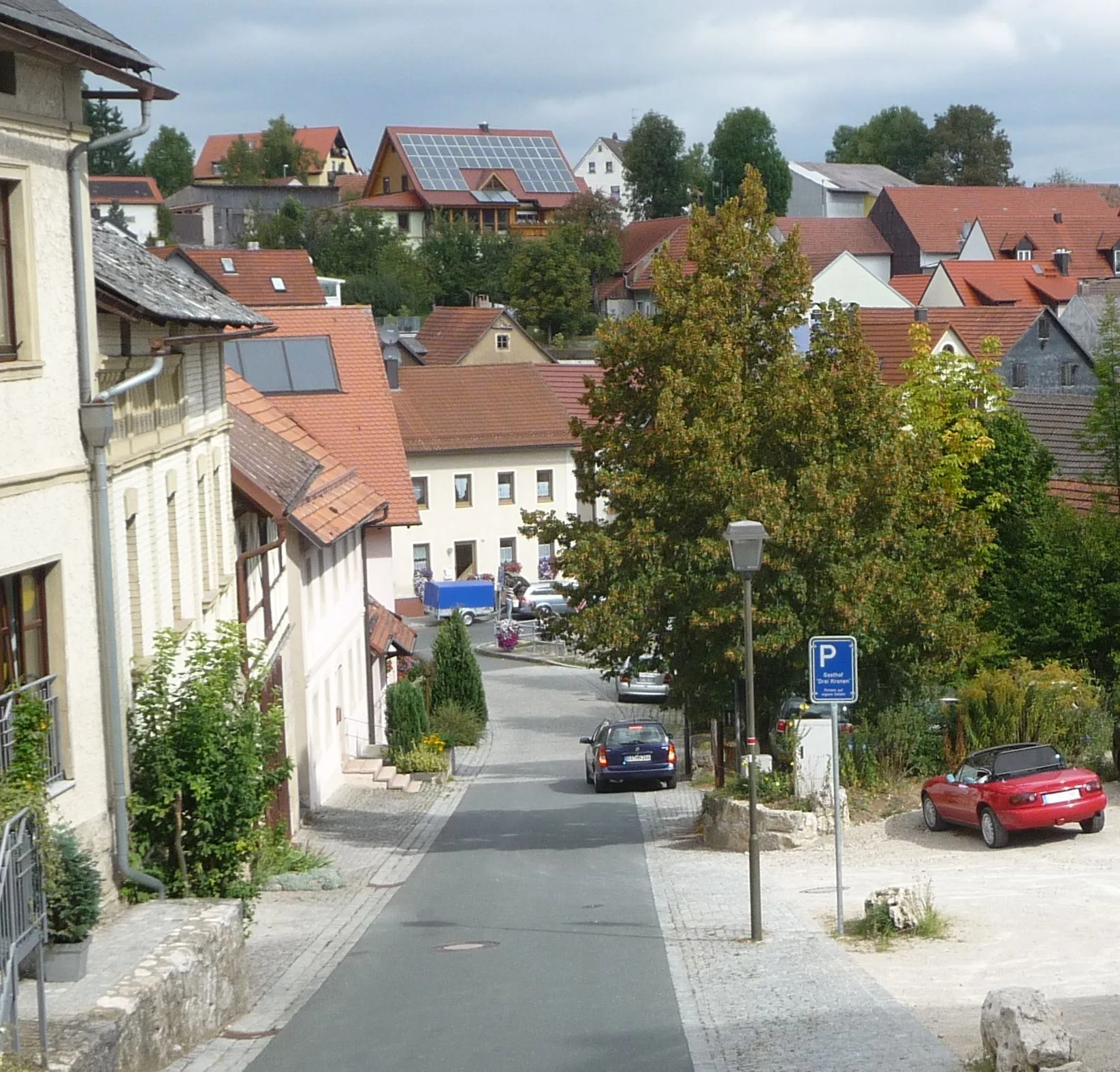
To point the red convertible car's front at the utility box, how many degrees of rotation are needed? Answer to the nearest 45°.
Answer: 0° — it already faces it

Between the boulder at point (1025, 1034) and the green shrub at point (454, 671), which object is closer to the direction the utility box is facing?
the boulder

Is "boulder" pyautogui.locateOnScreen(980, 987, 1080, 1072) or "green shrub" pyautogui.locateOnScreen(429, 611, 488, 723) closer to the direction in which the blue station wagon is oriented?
the green shrub

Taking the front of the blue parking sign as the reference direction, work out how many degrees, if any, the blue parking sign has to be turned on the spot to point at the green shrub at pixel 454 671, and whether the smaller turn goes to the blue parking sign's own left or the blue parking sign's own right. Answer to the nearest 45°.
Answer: approximately 180°

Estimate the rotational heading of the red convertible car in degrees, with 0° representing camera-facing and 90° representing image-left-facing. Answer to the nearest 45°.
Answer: approximately 135°

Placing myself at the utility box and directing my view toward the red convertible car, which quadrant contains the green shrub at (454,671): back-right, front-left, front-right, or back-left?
back-left

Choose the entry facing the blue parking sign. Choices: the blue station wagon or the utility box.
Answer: the utility box

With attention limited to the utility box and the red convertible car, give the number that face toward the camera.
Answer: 1

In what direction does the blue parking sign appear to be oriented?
toward the camera

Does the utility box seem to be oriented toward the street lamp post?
yes

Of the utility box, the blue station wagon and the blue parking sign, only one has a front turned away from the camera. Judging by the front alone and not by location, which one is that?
the blue station wagon

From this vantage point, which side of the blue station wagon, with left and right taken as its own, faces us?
back

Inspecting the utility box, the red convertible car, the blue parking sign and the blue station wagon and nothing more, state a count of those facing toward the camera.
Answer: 2

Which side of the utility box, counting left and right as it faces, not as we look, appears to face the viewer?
front

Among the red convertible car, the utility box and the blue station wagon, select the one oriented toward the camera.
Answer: the utility box

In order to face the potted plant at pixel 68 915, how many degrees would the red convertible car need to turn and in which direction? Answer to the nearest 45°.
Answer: approximately 90° to its left

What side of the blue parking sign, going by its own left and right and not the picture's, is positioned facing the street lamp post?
right
